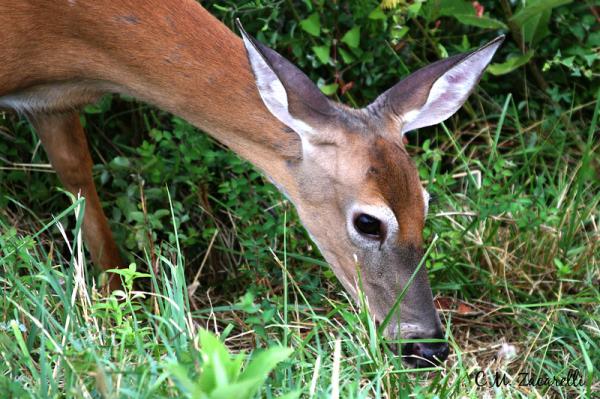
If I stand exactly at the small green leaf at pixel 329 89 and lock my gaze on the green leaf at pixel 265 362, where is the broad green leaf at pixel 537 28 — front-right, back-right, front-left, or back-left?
back-left

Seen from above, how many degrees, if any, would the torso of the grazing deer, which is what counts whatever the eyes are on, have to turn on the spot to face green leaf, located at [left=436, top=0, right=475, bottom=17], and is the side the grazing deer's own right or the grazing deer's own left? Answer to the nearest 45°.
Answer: approximately 45° to the grazing deer's own left

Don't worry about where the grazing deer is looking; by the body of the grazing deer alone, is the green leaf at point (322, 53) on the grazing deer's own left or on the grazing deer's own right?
on the grazing deer's own left

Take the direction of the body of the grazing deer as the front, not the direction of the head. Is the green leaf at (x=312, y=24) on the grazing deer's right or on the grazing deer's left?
on the grazing deer's left

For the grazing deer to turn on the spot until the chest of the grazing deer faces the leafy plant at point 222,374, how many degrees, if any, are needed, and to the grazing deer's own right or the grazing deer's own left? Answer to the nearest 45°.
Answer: approximately 90° to the grazing deer's own right

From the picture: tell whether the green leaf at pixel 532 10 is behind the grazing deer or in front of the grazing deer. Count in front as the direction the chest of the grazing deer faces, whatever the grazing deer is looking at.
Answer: in front

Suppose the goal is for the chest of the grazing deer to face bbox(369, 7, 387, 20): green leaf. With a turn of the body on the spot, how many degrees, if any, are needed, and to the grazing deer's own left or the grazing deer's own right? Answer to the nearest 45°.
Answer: approximately 45° to the grazing deer's own left

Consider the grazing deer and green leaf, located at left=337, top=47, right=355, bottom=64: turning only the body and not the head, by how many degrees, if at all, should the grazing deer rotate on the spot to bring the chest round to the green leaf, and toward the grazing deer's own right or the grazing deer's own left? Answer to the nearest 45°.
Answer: approximately 90° to the grazing deer's own left

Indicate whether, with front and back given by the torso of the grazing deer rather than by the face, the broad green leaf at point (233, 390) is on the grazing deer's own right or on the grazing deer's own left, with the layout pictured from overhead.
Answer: on the grazing deer's own right

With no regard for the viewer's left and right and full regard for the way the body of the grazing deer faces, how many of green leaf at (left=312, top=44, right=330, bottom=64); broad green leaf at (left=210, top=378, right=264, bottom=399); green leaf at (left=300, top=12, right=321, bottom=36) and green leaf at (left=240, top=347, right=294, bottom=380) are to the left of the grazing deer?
2

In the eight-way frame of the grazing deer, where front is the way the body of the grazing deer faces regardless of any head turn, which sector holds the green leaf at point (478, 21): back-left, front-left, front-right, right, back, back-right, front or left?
front-left

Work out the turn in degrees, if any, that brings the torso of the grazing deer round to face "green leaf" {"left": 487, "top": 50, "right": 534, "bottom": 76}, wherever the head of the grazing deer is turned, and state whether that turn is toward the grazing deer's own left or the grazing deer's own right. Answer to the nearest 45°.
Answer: approximately 45° to the grazing deer's own left

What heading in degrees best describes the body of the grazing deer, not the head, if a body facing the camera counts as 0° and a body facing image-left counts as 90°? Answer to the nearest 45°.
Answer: approximately 270°

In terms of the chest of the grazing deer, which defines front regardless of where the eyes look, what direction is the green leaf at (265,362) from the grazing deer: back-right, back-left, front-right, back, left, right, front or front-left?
right

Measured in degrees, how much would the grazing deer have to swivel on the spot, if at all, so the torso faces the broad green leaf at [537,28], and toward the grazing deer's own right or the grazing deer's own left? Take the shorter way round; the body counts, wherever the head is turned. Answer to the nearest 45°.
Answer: approximately 45° to the grazing deer's own left
